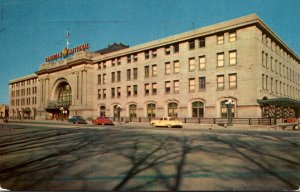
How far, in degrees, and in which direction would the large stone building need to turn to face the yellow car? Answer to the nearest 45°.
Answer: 0° — it already faces it

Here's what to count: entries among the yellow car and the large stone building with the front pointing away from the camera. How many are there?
0
